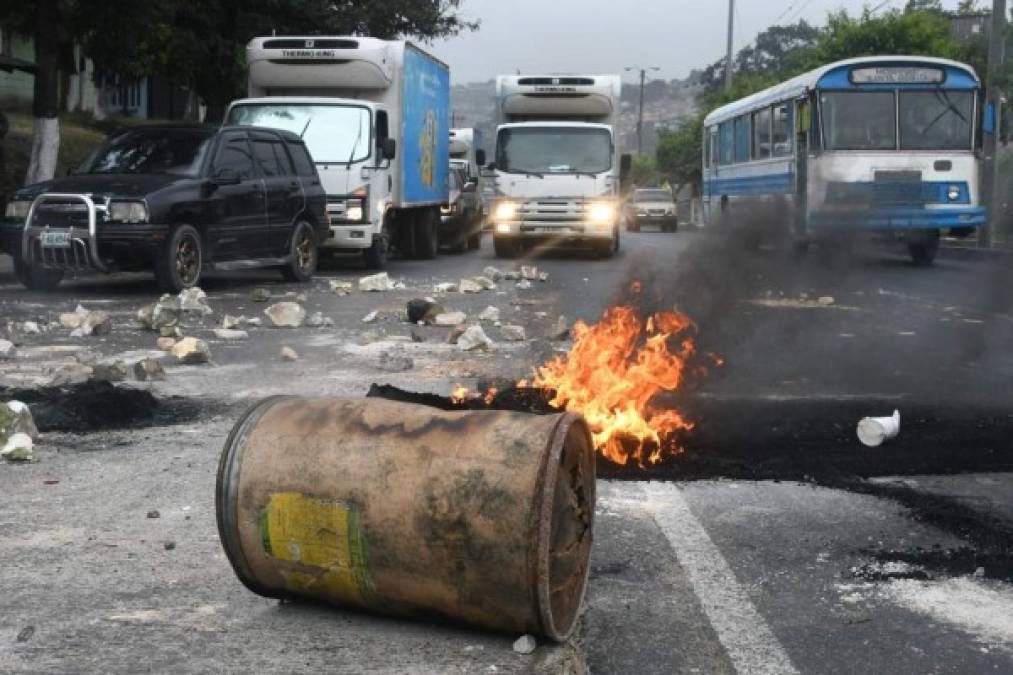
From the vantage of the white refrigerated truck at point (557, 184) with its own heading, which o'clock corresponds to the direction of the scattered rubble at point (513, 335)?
The scattered rubble is roughly at 12 o'clock from the white refrigerated truck.

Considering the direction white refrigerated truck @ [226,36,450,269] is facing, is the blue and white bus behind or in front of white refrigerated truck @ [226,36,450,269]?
behind

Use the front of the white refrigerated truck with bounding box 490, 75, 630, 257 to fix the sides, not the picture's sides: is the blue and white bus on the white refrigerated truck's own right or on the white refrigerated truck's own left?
on the white refrigerated truck's own left

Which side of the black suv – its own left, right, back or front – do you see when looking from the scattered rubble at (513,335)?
left

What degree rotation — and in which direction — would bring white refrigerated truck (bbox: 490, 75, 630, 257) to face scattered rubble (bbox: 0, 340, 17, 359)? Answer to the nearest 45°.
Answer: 0° — it already faces it

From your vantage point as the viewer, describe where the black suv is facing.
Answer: facing the viewer and to the left of the viewer

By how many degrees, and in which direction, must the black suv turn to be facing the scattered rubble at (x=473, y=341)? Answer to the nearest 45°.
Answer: approximately 45° to its left

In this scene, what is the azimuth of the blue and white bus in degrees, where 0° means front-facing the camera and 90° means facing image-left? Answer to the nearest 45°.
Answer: approximately 315°

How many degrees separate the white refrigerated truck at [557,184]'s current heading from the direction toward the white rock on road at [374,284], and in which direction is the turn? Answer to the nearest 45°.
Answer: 0° — it already faces it

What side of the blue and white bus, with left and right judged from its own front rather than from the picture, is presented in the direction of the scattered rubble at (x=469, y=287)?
right

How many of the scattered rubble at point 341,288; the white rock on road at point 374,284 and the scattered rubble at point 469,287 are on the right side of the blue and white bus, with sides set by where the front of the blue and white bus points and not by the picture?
3

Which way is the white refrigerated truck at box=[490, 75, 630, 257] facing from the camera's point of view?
toward the camera

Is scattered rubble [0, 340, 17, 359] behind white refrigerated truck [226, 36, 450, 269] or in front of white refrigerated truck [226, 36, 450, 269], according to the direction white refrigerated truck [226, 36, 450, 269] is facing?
in front

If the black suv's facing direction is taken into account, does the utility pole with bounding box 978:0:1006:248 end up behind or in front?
behind

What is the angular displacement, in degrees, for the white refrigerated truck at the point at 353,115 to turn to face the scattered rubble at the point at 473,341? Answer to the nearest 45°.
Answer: approximately 45° to its left

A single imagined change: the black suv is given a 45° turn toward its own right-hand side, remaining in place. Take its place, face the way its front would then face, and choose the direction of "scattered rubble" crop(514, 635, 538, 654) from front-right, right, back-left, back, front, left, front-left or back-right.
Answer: left

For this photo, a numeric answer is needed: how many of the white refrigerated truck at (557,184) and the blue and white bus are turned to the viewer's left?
0

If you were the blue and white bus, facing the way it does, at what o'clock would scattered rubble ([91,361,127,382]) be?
The scattered rubble is roughly at 2 o'clock from the blue and white bus.

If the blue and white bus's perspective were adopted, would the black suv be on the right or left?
on its right

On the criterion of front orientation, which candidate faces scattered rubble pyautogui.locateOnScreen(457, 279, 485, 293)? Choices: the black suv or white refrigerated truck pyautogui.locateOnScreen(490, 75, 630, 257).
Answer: the white refrigerated truck
